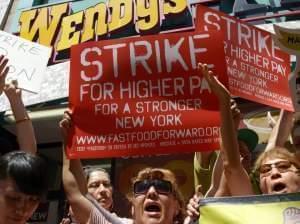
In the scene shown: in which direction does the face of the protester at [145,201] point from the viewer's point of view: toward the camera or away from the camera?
toward the camera

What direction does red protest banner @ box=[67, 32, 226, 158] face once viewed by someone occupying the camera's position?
facing the viewer

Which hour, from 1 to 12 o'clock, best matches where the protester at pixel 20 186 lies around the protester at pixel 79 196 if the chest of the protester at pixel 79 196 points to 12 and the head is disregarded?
the protester at pixel 20 186 is roughly at 2 o'clock from the protester at pixel 79 196.

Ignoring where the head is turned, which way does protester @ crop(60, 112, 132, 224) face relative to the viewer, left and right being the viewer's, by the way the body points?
facing the viewer and to the right of the viewer

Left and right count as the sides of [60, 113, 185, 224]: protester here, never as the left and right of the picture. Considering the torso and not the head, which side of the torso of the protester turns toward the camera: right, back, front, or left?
front

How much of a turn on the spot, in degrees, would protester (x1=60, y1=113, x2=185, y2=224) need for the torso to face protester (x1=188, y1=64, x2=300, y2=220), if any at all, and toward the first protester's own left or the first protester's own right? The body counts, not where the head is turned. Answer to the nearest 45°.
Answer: approximately 45° to the first protester's own left
